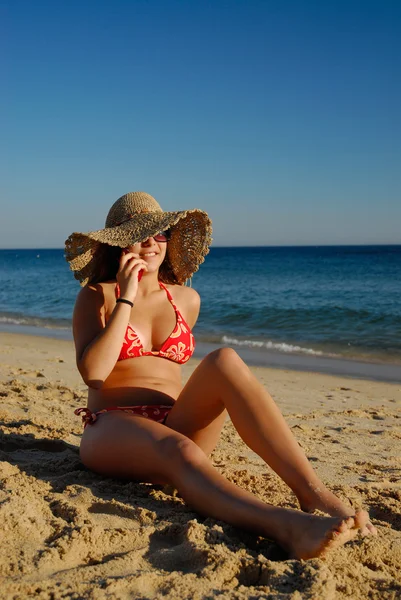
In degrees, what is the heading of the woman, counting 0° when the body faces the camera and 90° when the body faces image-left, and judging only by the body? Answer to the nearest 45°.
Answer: approximately 315°
